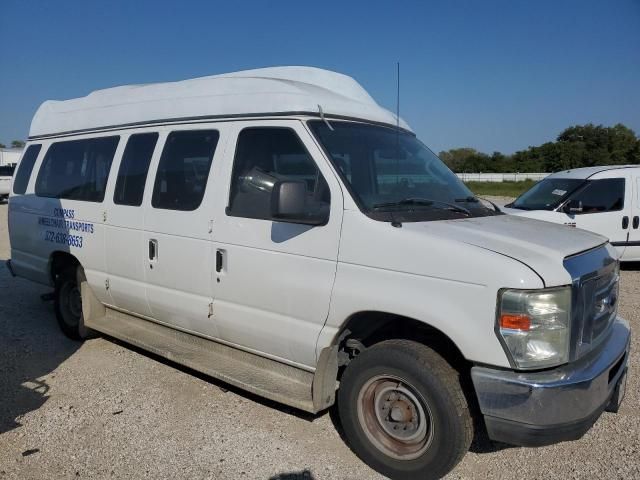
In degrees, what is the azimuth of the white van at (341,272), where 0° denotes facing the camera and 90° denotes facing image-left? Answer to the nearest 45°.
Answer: approximately 315°
